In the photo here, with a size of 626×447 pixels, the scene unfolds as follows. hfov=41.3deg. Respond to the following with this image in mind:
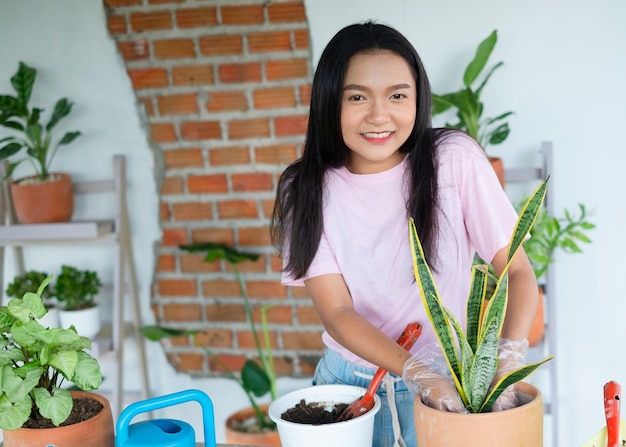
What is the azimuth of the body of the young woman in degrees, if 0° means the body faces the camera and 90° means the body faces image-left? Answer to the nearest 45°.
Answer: approximately 0°

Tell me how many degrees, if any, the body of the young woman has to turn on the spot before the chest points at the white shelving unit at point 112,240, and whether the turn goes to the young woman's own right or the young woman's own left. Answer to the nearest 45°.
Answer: approximately 135° to the young woman's own right

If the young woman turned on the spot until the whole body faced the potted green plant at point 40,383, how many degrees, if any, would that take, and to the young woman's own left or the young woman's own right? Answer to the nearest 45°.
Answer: approximately 45° to the young woman's own right

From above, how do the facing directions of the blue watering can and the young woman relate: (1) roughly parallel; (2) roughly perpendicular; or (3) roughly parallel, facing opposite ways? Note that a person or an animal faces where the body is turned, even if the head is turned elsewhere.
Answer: roughly perpendicular

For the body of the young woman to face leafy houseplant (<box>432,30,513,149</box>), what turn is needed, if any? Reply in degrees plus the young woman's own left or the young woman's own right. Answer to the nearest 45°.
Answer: approximately 180°
